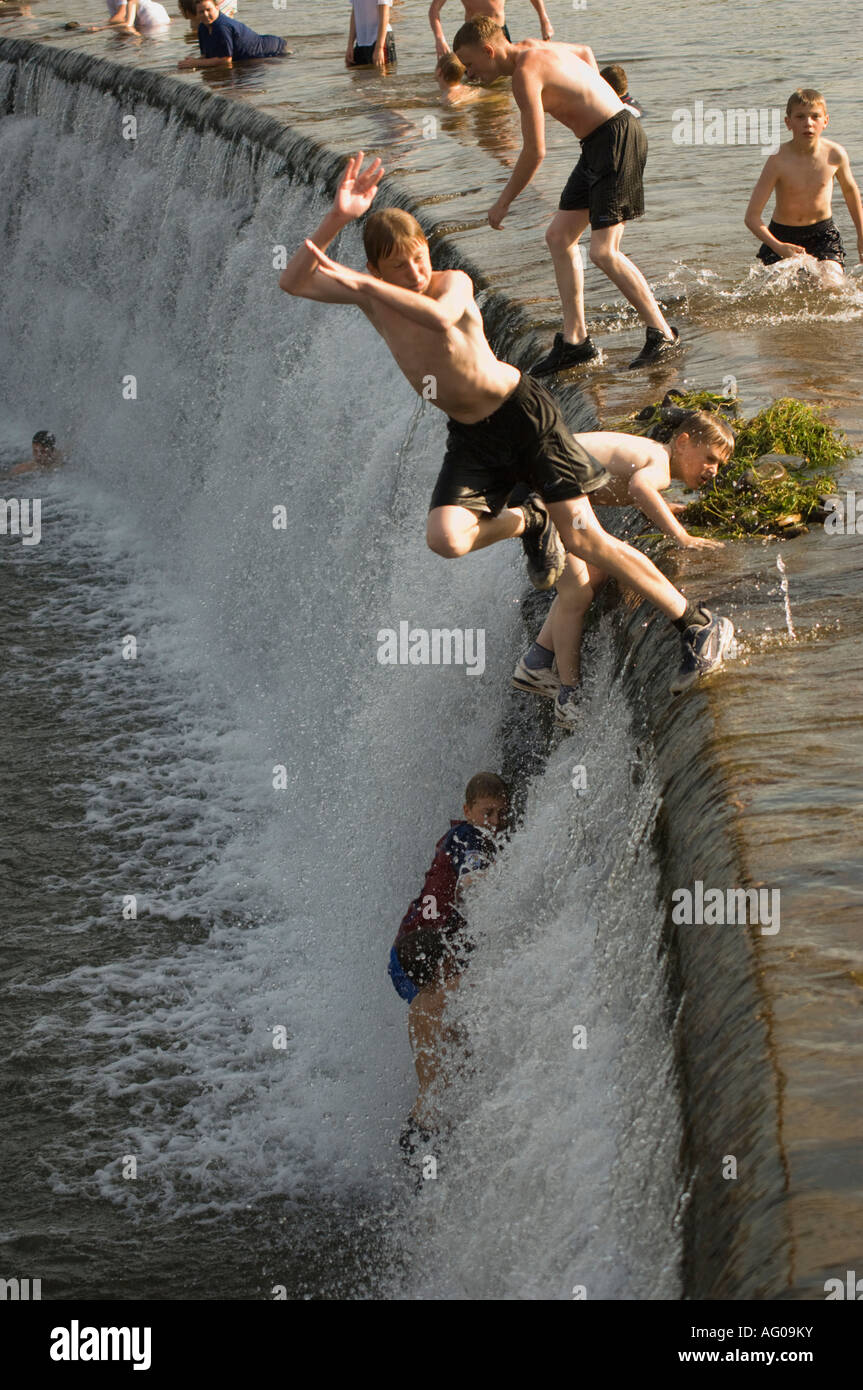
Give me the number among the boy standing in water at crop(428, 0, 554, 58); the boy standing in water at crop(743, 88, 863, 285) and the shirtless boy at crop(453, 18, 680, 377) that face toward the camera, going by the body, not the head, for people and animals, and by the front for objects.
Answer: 2

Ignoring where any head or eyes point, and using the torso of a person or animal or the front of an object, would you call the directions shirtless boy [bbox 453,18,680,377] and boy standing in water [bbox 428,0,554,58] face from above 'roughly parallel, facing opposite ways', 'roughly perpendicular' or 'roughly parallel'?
roughly perpendicular

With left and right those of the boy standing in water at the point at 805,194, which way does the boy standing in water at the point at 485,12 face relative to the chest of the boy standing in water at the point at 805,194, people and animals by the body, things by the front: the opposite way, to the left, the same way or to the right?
the same way

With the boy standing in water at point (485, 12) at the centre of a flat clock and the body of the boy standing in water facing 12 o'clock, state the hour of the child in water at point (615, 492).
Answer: The child in water is roughly at 12 o'clock from the boy standing in water.

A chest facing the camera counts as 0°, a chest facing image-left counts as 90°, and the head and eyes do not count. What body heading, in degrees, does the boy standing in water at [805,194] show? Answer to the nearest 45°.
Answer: approximately 0°

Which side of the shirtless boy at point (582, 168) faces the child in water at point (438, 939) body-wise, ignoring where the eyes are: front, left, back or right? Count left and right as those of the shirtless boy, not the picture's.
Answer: left

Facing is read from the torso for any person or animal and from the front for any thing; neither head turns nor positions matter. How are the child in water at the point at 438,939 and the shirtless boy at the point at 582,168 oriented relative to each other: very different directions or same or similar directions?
very different directions

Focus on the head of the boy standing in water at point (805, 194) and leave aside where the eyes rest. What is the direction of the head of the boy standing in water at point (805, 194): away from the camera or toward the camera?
toward the camera

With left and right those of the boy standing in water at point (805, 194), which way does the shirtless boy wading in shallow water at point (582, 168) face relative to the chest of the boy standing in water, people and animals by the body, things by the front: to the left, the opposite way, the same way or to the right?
to the right

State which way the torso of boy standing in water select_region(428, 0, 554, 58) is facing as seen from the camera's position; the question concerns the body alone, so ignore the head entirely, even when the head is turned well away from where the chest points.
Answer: toward the camera
